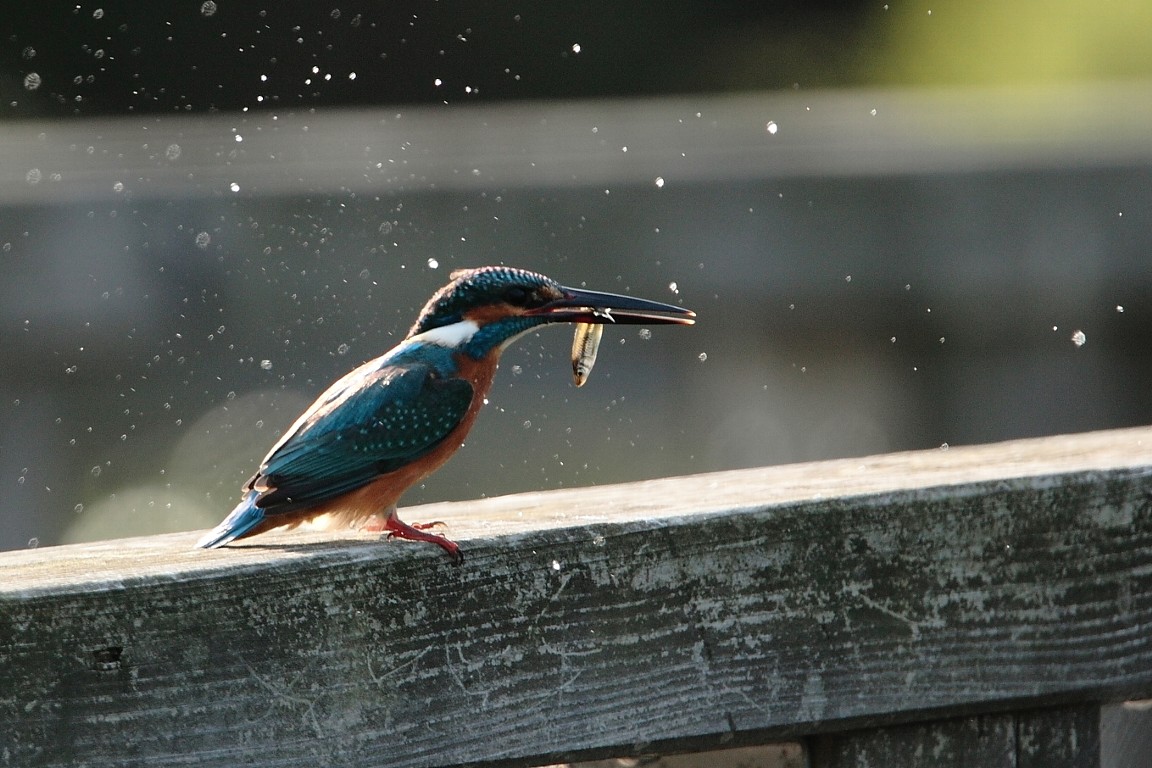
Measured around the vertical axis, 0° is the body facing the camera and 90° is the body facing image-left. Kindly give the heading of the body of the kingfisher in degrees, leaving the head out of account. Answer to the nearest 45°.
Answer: approximately 270°
